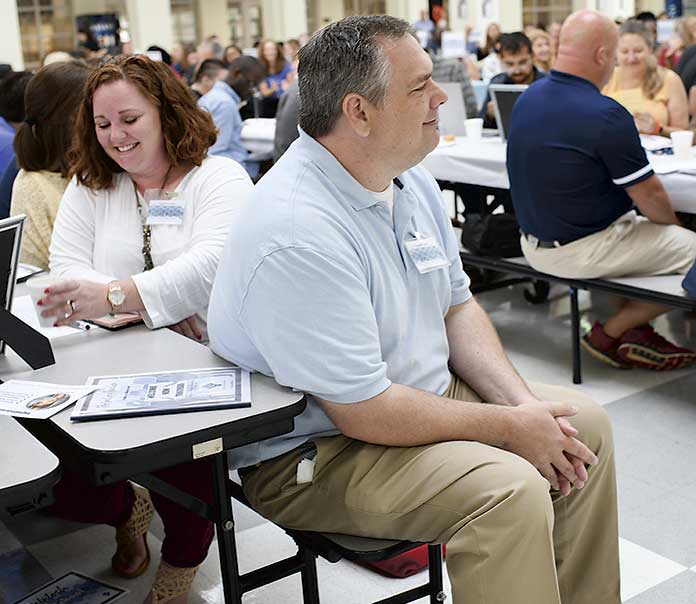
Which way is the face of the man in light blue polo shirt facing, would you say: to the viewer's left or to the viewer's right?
to the viewer's right

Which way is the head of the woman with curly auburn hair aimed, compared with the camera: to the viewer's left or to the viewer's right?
to the viewer's left

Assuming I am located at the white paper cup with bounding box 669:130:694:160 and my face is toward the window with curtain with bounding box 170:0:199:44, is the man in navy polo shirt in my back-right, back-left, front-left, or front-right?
back-left

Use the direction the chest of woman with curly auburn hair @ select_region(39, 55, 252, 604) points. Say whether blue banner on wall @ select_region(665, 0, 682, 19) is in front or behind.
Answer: behind

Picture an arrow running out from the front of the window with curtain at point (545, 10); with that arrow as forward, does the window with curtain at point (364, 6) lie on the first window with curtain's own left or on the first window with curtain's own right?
on the first window with curtain's own right

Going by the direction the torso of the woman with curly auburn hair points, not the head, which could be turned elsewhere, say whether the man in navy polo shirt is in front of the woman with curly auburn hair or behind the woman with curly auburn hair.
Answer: behind

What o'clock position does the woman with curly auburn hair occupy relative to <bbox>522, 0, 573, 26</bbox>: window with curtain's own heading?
The woman with curly auburn hair is roughly at 12 o'clock from the window with curtain.

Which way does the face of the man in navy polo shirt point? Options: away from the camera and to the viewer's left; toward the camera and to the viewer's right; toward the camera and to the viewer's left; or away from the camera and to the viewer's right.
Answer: away from the camera and to the viewer's right

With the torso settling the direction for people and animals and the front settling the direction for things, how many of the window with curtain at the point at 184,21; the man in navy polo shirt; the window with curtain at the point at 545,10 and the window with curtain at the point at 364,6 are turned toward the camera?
3

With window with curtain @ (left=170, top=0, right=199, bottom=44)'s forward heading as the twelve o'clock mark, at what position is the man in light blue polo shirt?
The man in light blue polo shirt is roughly at 12 o'clock from the window with curtain.

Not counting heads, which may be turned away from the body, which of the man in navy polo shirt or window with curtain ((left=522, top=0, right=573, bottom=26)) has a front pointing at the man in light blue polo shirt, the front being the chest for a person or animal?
the window with curtain

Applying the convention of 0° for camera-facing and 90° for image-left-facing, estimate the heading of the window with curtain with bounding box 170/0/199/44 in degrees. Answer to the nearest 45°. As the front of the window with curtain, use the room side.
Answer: approximately 0°

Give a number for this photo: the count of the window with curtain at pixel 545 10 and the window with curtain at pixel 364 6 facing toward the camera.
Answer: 2
